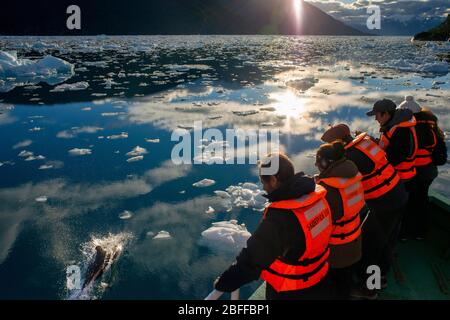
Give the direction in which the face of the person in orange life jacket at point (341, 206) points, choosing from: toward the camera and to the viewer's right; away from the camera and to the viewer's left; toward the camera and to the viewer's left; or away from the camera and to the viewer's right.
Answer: away from the camera and to the viewer's left

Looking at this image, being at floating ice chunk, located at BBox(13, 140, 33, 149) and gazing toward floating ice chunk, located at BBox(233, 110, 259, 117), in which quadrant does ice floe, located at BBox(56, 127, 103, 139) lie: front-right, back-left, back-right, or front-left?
front-left

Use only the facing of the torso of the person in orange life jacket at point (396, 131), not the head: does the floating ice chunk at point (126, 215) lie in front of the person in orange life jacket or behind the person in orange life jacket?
in front

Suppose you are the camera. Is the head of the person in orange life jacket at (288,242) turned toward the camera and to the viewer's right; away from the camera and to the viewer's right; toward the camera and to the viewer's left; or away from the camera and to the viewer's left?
away from the camera and to the viewer's left

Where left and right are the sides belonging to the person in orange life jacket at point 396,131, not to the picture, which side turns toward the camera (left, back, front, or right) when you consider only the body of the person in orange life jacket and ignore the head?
left

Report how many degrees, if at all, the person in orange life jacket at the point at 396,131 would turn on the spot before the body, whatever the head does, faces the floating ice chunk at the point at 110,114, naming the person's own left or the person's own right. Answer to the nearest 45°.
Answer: approximately 45° to the person's own right

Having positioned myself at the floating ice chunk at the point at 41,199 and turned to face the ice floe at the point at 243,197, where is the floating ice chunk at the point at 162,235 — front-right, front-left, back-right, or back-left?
front-right

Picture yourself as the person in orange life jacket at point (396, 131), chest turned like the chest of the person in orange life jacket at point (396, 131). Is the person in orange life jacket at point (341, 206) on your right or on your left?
on your left

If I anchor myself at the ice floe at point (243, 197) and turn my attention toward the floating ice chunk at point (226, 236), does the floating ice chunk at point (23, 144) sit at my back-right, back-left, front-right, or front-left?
back-right

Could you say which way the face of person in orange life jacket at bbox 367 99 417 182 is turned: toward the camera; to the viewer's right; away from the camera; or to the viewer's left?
to the viewer's left

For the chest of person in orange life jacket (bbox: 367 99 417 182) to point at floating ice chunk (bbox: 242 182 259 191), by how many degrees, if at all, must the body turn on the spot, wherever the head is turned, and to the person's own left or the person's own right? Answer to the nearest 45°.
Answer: approximately 45° to the person's own right
